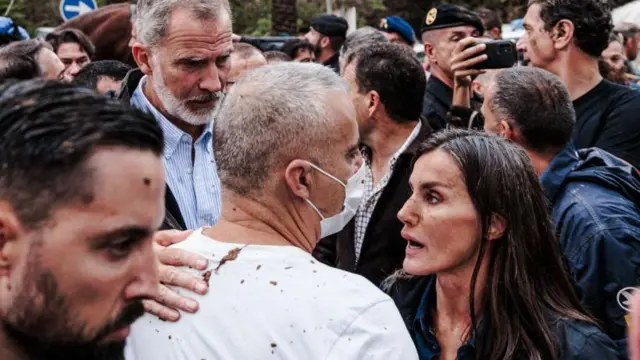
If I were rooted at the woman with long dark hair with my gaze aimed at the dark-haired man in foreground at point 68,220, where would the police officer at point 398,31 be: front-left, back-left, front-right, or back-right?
back-right

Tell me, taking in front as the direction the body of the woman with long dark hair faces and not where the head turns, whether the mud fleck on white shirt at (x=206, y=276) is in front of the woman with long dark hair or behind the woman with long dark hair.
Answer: in front

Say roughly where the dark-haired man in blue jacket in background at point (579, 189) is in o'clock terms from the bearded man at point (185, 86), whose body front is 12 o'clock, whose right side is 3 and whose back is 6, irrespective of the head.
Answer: The dark-haired man in blue jacket in background is roughly at 11 o'clock from the bearded man.

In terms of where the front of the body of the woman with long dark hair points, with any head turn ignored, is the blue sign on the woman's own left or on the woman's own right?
on the woman's own right

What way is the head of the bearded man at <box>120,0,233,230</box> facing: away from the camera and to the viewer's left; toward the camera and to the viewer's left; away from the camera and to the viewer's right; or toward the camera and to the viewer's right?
toward the camera and to the viewer's right

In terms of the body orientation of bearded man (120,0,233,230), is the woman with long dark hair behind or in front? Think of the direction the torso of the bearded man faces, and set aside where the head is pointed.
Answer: in front

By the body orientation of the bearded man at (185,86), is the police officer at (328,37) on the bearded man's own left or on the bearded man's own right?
on the bearded man's own left

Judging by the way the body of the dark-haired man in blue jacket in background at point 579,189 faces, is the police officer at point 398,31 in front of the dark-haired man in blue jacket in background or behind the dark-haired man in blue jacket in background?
in front

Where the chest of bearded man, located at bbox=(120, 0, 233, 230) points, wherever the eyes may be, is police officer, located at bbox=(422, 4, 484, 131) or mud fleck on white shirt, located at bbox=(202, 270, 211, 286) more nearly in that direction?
the mud fleck on white shirt

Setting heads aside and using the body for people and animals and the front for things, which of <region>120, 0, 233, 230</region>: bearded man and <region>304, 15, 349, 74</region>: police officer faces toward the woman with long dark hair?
the bearded man

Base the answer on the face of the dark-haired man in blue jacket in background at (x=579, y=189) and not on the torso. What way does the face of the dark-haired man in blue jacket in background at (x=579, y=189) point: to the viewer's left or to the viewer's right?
to the viewer's left

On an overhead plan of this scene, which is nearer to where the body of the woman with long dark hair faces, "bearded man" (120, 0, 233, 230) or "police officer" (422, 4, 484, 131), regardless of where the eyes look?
the bearded man
